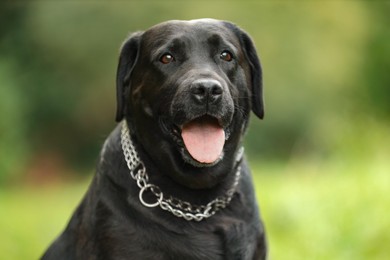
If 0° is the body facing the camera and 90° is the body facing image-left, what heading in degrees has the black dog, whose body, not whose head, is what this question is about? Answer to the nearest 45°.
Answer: approximately 315°
